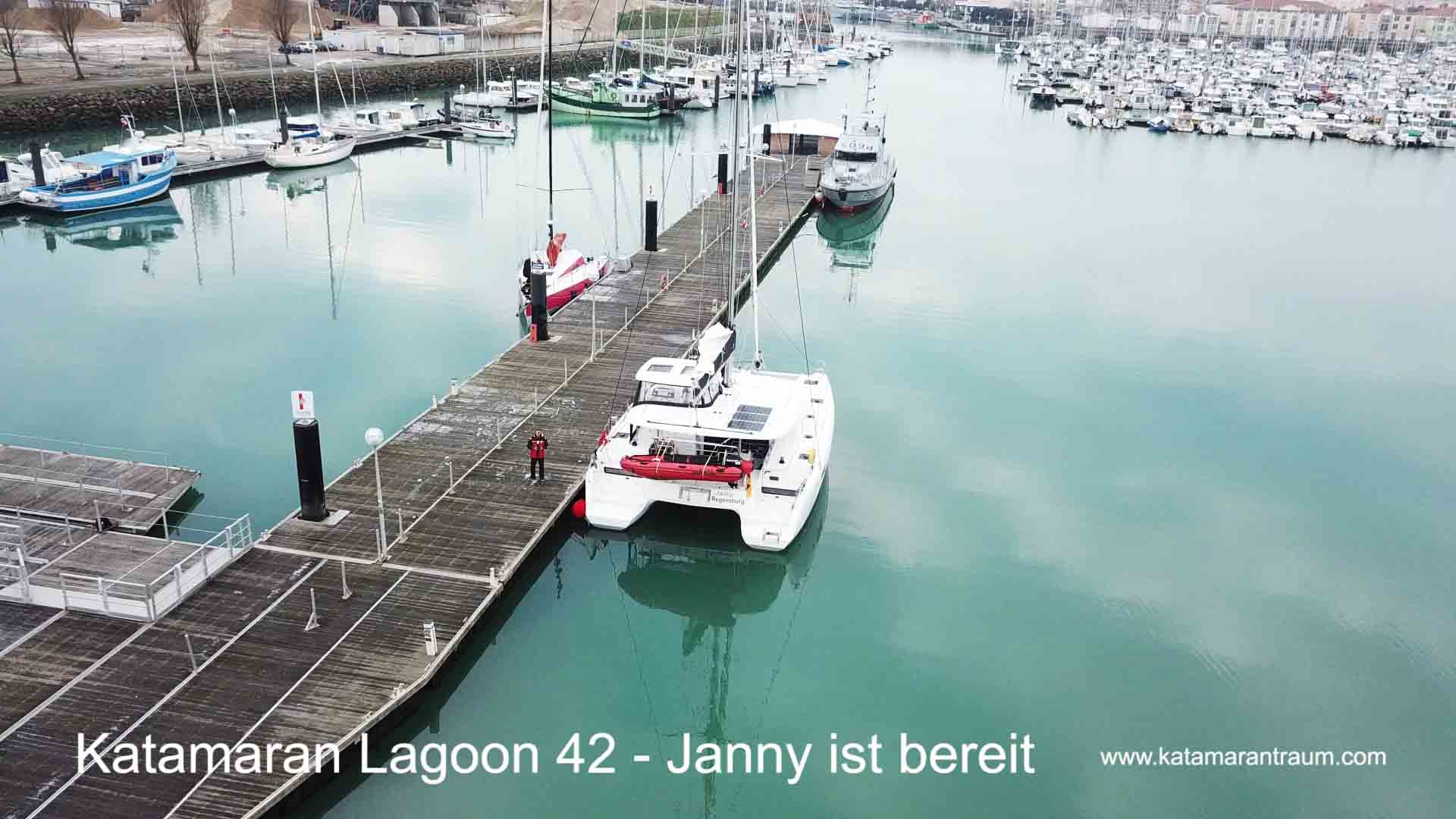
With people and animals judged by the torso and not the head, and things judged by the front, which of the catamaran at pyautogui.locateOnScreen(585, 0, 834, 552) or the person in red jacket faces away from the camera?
the catamaran

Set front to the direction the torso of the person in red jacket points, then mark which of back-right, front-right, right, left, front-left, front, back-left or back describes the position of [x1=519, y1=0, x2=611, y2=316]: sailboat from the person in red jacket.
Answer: back

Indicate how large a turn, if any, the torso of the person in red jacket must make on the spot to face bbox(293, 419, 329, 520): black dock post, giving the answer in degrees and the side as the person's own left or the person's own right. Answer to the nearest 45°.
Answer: approximately 45° to the person's own right

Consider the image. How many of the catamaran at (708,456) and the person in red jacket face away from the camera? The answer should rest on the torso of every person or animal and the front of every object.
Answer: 1

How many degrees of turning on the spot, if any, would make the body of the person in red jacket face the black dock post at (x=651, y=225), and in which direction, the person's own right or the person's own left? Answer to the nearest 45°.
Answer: approximately 180°

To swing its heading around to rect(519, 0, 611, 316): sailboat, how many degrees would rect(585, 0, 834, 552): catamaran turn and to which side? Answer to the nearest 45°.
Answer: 0° — it already faces it

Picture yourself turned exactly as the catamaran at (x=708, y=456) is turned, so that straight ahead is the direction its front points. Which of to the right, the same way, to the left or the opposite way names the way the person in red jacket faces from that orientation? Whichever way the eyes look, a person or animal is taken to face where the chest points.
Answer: the opposite way

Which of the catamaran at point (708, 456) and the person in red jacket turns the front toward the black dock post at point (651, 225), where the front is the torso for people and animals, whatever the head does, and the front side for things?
the catamaran

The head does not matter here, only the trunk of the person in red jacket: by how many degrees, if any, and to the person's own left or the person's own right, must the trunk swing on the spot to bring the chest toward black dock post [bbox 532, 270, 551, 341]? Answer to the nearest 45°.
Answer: approximately 180°

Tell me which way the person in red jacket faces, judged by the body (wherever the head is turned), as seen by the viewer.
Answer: toward the camera

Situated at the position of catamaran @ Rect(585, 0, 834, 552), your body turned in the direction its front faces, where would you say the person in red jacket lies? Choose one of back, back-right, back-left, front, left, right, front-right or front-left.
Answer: left

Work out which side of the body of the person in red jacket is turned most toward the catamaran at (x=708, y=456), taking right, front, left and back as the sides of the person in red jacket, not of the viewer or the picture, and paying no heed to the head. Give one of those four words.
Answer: left

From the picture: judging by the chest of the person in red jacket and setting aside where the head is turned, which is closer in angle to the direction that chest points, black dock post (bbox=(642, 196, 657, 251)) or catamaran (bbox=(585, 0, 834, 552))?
the catamaran

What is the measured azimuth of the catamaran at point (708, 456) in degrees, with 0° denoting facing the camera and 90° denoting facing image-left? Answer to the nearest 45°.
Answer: approximately 180°
